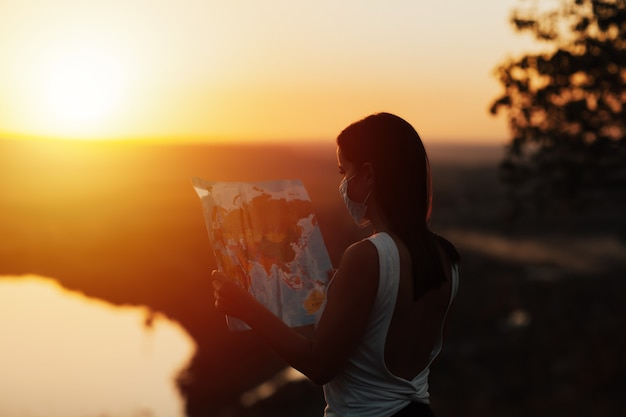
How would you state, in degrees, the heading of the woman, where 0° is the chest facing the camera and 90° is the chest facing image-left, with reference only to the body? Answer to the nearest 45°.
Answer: approximately 135°

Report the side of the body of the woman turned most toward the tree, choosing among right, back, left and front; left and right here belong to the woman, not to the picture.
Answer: right

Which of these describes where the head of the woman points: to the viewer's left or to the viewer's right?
to the viewer's left
